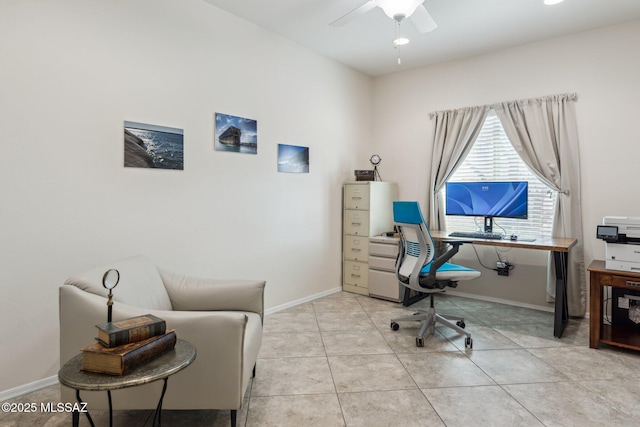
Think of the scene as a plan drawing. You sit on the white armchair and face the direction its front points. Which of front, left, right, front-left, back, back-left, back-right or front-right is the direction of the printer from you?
front

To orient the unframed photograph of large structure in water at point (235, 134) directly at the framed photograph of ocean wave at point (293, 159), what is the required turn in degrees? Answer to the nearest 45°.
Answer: approximately 90° to its left

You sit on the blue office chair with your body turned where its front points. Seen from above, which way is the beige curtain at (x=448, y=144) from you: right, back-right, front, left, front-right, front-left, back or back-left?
front-left

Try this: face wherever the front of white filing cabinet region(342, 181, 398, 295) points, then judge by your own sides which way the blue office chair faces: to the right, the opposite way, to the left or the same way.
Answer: the opposite way

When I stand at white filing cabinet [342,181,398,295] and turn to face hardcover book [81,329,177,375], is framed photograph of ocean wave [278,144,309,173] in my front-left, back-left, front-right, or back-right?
front-right

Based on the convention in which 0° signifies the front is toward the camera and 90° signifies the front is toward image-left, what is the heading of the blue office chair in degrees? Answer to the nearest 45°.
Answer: approximately 225°

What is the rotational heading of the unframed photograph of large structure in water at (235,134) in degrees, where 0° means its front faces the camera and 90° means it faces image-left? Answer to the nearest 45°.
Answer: approximately 315°

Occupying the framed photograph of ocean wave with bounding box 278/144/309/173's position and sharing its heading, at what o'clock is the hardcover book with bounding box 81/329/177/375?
The hardcover book is roughly at 2 o'clock from the framed photograph of ocean wave.

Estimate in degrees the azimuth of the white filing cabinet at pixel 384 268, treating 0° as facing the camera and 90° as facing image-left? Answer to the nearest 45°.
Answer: approximately 45°

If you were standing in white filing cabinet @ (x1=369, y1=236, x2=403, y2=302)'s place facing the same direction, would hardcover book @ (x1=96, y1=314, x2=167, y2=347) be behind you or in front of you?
in front

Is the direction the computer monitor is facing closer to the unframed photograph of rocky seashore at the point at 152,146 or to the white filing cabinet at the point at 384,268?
the unframed photograph of rocky seashore

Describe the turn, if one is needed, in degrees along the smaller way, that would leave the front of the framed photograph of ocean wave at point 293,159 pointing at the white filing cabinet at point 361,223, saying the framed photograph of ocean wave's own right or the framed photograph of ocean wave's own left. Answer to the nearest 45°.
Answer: approximately 90° to the framed photograph of ocean wave's own left
